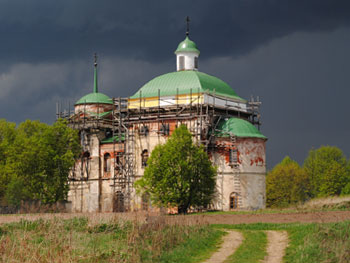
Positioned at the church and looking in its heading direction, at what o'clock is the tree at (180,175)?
The tree is roughly at 8 o'clock from the church.

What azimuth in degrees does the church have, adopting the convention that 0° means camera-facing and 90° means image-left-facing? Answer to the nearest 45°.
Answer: approximately 135°
